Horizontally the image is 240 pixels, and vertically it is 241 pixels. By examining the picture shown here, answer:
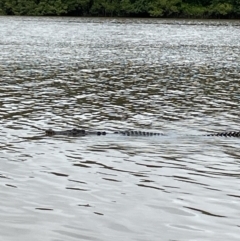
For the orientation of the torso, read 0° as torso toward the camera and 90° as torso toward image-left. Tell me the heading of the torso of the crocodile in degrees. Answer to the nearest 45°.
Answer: approximately 90°
